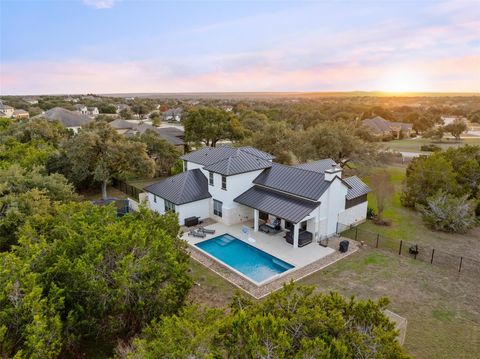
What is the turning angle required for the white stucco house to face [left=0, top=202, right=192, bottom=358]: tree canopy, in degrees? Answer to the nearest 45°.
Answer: approximately 180°

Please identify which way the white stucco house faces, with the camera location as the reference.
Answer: facing away from the viewer and to the right of the viewer

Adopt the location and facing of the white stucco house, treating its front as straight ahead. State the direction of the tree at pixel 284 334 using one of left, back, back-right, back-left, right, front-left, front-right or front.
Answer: back-right

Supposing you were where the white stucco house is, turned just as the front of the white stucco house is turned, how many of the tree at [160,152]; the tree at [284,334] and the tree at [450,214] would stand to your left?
1

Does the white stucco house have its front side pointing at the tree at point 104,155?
no

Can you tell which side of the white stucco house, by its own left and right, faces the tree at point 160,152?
left

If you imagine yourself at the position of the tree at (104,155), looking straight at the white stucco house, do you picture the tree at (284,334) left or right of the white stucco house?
right

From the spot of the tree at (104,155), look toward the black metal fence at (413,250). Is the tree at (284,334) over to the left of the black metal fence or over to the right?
right

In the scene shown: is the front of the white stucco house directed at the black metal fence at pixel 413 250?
no
